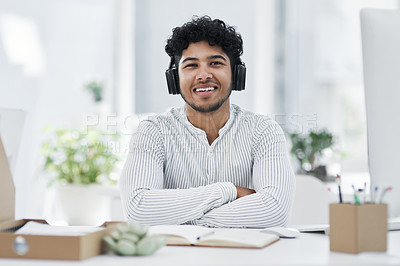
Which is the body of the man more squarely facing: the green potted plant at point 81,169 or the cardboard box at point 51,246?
the cardboard box

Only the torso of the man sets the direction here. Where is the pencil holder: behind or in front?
in front

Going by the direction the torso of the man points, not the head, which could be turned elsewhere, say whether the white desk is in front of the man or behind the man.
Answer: in front

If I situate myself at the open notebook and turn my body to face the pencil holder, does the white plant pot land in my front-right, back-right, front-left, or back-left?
back-left

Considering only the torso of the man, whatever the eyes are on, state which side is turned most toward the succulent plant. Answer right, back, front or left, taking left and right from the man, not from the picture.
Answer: front

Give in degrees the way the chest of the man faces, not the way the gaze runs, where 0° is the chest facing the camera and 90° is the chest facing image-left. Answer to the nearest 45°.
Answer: approximately 0°

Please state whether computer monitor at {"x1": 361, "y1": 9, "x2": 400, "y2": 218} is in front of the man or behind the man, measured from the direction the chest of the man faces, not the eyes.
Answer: in front

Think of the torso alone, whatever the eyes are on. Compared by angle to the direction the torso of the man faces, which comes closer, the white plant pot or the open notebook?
the open notebook

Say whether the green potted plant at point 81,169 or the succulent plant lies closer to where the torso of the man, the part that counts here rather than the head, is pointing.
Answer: the succulent plant

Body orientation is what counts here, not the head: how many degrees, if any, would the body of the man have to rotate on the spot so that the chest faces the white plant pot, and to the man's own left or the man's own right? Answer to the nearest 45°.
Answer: approximately 135° to the man's own right
